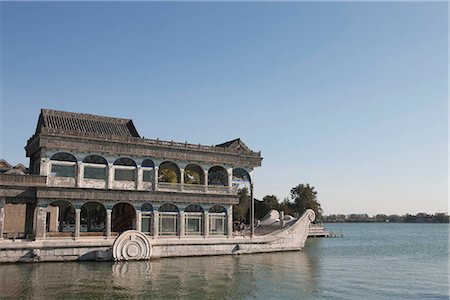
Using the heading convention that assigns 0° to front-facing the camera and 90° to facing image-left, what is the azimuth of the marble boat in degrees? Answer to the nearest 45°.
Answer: approximately 270°
